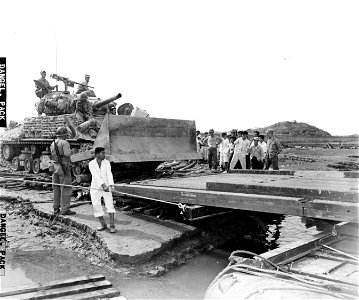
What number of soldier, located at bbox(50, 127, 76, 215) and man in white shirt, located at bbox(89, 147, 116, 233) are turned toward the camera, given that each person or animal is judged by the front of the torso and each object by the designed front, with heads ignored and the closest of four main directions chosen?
1

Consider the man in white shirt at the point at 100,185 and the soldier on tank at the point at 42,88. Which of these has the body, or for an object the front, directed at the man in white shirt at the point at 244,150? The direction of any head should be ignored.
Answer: the soldier on tank

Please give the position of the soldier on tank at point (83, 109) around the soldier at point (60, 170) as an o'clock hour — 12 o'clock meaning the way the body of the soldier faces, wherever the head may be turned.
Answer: The soldier on tank is roughly at 11 o'clock from the soldier.

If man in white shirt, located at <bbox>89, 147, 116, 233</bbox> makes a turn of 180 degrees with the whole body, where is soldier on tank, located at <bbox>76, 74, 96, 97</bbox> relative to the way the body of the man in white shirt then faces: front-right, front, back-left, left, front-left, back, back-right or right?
front

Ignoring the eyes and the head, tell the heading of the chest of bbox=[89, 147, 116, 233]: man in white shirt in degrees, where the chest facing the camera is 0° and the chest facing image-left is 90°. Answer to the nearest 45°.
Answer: approximately 0°

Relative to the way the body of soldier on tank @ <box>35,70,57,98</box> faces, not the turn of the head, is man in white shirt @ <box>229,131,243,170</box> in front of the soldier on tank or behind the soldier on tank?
in front

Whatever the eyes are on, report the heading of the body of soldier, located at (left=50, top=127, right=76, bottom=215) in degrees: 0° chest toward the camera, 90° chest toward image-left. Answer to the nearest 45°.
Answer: approximately 225°
